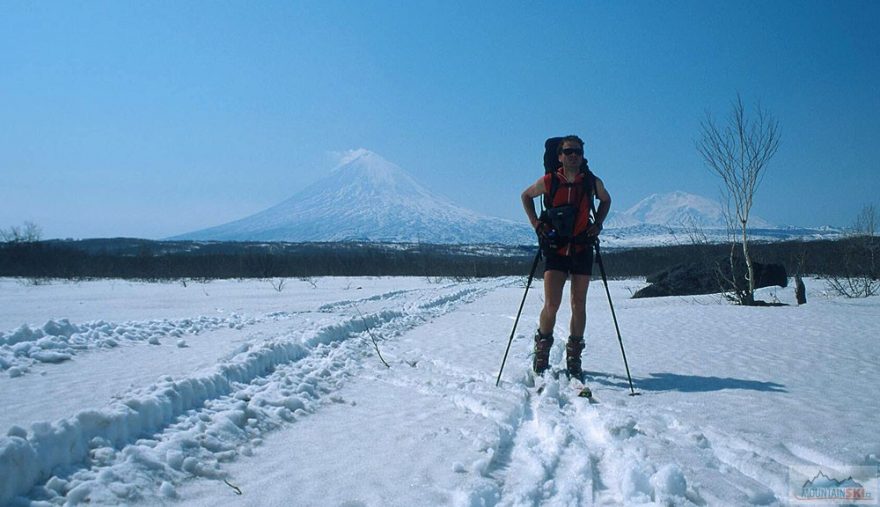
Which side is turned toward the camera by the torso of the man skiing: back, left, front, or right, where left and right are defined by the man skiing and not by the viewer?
front
